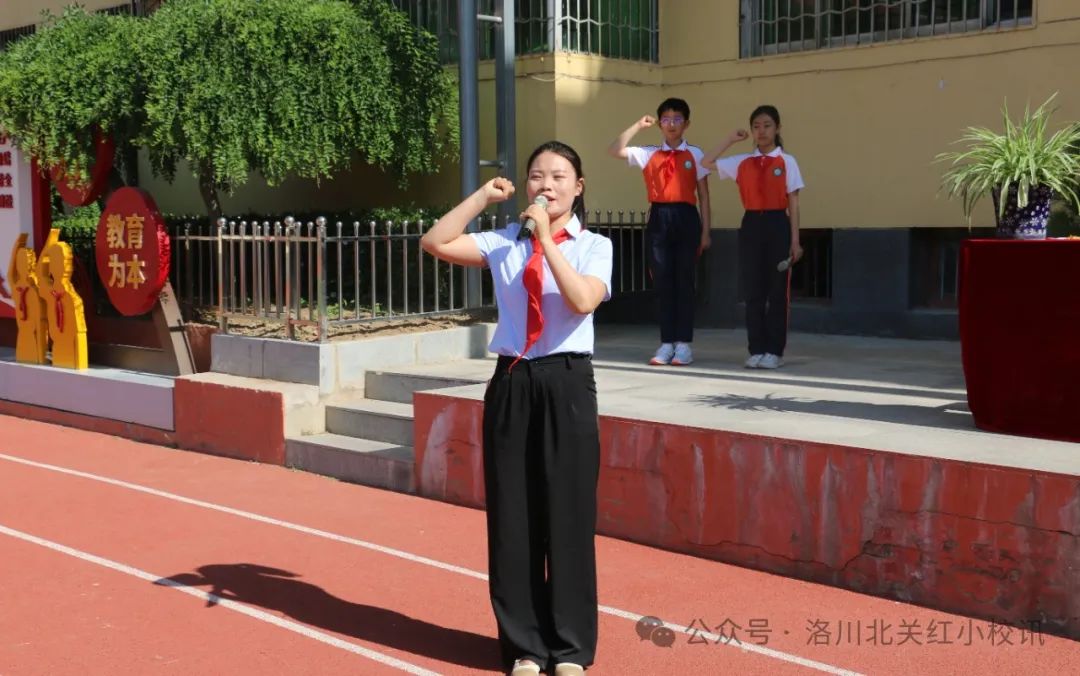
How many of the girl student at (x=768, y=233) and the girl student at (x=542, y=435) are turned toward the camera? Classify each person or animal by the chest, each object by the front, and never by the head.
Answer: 2

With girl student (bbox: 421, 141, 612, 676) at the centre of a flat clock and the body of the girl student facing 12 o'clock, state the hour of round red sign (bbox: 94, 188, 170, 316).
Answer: The round red sign is roughly at 5 o'clock from the girl student.

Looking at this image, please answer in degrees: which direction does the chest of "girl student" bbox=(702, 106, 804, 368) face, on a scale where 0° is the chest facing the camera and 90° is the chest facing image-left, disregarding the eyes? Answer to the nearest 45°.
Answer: approximately 0°

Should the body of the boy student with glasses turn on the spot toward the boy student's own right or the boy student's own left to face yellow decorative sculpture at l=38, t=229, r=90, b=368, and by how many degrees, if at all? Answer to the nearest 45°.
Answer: approximately 90° to the boy student's own right

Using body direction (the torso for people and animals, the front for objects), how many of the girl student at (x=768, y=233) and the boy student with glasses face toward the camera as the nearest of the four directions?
2

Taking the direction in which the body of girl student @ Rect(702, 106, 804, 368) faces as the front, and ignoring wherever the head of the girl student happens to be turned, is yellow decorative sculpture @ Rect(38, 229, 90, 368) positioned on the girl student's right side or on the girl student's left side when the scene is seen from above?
on the girl student's right side
